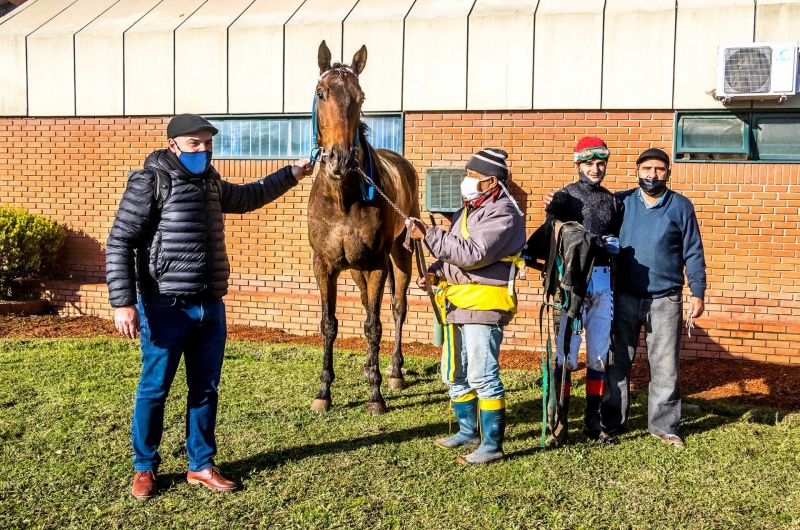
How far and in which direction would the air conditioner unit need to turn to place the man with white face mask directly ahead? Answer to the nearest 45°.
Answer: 0° — it already faces them

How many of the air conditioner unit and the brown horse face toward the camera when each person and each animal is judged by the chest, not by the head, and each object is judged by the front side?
2

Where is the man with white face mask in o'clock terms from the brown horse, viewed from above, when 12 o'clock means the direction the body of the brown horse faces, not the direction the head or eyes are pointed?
The man with white face mask is roughly at 11 o'clock from the brown horse.

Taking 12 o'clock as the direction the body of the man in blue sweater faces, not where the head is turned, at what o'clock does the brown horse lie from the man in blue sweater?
The brown horse is roughly at 3 o'clock from the man in blue sweater.

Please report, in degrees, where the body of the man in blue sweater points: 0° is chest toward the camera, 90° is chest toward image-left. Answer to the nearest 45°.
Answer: approximately 0°

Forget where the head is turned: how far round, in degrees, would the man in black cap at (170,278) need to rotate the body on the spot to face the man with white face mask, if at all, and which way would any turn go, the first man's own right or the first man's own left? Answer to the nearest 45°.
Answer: approximately 45° to the first man's own left

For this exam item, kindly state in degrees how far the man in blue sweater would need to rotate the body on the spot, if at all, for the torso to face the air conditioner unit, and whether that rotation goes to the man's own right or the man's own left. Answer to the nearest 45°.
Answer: approximately 180°

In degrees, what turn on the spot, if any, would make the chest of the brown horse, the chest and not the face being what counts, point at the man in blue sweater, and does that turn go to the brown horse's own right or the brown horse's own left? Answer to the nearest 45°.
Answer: approximately 90° to the brown horse's own left

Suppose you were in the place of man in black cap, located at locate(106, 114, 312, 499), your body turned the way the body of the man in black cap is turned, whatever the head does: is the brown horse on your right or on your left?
on your left

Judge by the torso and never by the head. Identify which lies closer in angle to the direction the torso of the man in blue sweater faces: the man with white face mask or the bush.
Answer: the man with white face mask

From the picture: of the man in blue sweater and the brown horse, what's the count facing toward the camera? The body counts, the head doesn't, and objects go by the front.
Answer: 2
